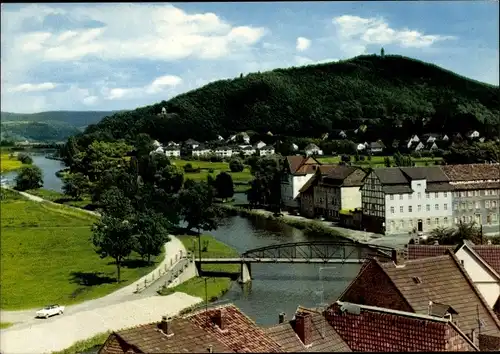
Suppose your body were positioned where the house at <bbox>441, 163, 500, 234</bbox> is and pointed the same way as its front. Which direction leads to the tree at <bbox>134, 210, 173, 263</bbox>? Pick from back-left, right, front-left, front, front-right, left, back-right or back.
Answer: front-right

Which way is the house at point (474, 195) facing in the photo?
toward the camera

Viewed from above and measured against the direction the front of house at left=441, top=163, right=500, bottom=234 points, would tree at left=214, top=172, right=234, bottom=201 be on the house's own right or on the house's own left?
on the house's own right

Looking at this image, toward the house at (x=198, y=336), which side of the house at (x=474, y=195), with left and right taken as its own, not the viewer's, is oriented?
front

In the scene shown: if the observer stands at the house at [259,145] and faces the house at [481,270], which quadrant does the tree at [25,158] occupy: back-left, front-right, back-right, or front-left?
front-right

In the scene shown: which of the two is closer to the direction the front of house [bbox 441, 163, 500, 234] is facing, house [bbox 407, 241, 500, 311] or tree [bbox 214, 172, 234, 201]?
the house

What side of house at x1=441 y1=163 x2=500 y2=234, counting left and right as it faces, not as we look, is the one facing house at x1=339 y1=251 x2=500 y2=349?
front

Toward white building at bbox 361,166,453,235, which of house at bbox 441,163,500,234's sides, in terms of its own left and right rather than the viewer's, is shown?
right

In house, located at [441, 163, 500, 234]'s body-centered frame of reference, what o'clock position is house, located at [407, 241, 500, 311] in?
house, located at [407, 241, 500, 311] is roughly at 12 o'clock from house, located at [441, 163, 500, 234].

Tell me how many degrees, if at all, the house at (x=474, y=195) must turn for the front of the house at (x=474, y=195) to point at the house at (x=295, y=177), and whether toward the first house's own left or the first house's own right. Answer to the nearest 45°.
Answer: approximately 90° to the first house's own right

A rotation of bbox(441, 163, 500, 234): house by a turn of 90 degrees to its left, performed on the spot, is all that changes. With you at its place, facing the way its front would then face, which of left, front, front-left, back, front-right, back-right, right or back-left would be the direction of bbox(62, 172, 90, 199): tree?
back

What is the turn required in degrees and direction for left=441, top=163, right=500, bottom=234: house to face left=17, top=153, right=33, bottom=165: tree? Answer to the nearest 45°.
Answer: approximately 90° to its right
